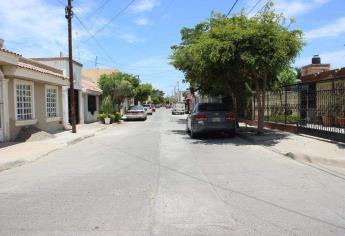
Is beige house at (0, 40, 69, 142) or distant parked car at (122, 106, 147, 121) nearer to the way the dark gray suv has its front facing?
the distant parked car

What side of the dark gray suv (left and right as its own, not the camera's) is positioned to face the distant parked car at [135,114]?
front

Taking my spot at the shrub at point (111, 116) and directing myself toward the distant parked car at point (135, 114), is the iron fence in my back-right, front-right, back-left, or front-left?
back-right

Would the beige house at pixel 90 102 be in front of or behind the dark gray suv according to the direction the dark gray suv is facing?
in front

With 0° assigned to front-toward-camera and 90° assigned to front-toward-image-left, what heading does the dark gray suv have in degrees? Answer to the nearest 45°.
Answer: approximately 180°

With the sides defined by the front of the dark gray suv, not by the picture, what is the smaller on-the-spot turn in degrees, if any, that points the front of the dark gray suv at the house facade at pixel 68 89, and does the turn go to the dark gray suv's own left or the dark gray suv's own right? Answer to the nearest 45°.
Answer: approximately 45° to the dark gray suv's own left

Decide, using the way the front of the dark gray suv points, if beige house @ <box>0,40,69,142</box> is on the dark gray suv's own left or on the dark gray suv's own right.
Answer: on the dark gray suv's own left

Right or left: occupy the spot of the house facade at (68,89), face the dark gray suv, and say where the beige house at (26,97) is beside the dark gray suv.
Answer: right

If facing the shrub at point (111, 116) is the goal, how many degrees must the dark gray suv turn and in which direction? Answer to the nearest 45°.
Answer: approximately 45° to its left

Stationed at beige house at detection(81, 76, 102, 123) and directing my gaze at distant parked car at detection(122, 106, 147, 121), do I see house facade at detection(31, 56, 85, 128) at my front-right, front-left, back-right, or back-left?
back-right

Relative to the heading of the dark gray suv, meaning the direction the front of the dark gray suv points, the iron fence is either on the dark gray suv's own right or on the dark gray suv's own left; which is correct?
on the dark gray suv's own right
